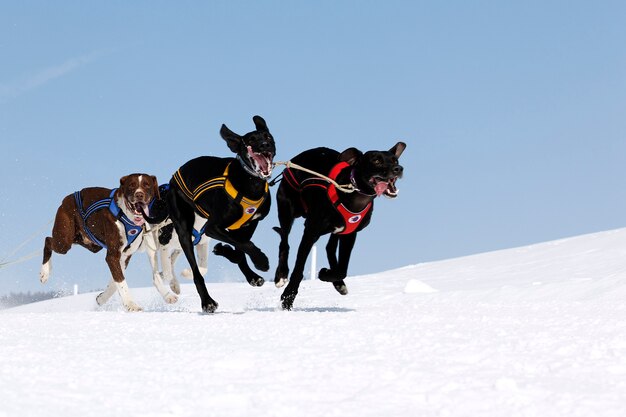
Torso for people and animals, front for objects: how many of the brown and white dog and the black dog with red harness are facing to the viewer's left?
0

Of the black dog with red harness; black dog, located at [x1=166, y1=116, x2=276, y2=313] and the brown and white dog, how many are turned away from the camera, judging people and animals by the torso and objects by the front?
0

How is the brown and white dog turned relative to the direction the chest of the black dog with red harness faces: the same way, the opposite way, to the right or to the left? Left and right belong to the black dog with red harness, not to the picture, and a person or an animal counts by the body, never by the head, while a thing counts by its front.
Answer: the same way

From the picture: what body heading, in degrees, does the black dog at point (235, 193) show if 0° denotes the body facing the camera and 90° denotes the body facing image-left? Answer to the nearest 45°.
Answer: approximately 315°

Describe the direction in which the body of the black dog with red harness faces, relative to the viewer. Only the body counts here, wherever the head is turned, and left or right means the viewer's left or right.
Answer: facing the viewer and to the right of the viewer

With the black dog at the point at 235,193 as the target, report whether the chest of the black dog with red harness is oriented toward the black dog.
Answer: no

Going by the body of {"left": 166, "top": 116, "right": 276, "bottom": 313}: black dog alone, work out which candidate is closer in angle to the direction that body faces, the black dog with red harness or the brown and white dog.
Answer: the black dog with red harness

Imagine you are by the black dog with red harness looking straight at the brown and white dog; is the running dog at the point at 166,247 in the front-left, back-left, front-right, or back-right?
front-right

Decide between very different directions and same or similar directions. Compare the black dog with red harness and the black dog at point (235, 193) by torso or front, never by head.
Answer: same or similar directions

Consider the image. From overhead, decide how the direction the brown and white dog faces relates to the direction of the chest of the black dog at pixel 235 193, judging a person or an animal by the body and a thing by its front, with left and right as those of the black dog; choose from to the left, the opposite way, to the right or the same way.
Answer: the same way

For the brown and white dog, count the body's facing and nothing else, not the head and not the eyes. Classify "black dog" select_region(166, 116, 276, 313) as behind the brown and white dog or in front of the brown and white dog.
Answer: in front

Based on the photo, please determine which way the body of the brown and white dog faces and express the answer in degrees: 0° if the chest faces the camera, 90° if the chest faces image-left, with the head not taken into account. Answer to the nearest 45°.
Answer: approximately 315°

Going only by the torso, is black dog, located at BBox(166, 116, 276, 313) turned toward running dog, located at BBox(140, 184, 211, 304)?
no

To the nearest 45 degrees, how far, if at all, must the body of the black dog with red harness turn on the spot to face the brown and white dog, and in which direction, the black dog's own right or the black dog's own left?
approximately 180°

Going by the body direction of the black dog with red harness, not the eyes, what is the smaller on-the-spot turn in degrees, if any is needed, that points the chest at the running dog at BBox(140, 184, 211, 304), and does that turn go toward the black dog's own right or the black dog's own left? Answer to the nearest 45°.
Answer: approximately 180°
